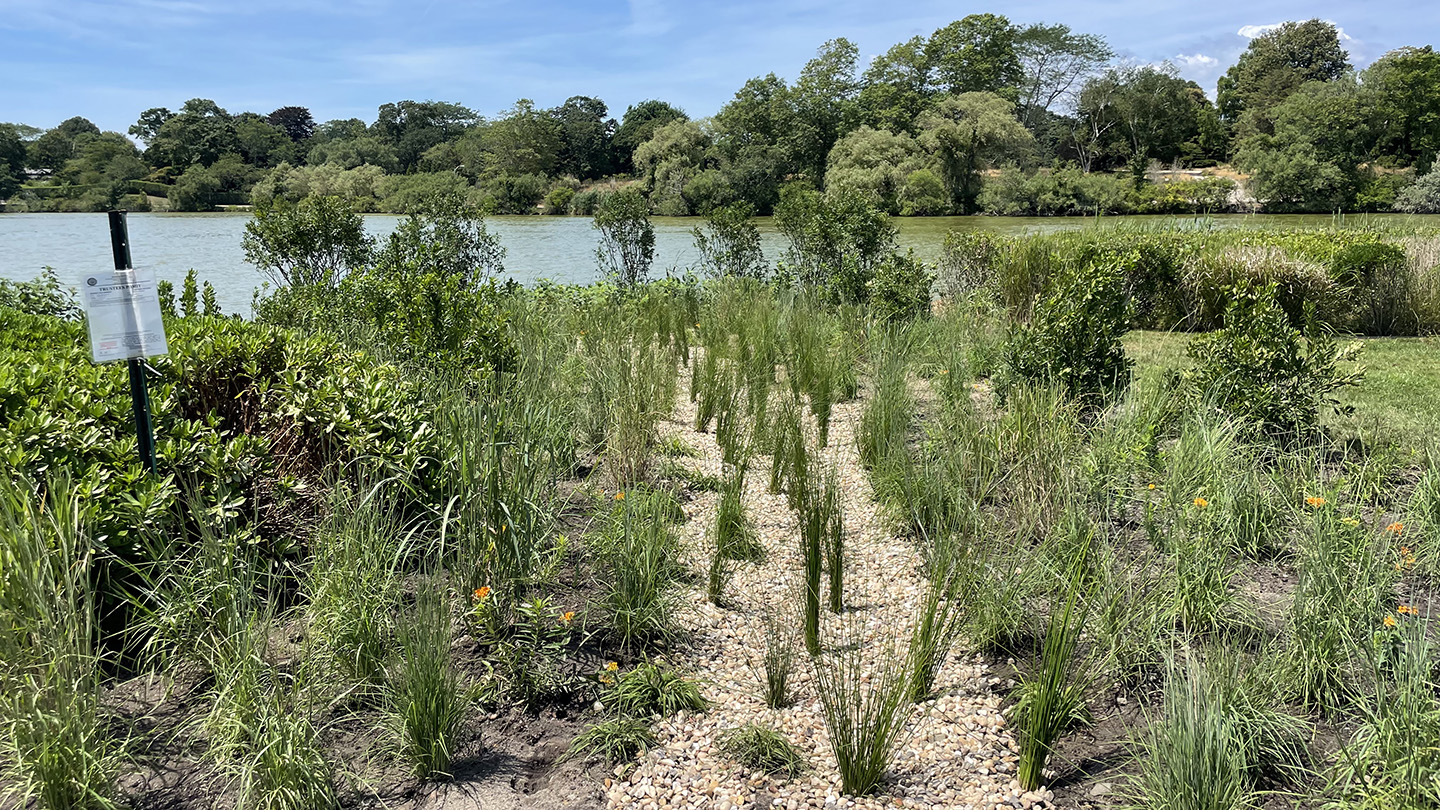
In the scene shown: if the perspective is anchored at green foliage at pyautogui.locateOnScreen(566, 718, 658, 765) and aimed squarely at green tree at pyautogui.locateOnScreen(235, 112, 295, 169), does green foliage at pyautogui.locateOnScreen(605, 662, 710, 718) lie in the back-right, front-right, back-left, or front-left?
front-right

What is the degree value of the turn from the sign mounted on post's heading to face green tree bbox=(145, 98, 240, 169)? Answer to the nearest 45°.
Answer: approximately 180°

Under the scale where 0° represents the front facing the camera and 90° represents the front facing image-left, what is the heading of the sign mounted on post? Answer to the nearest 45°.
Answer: approximately 0°

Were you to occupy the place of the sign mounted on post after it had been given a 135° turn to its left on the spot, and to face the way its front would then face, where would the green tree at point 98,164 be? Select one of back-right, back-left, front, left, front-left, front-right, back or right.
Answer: front-left

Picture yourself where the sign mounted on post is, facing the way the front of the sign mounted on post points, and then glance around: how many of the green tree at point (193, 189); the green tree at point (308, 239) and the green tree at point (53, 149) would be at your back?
3

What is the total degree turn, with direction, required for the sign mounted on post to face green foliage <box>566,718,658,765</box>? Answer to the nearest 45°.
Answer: approximately 45° to its left

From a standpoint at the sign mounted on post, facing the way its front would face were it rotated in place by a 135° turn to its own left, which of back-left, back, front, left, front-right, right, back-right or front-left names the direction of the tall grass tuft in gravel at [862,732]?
right

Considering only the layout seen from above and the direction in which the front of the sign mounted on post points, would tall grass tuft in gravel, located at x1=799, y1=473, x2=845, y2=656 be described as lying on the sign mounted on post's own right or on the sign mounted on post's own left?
on the sign mounted on post's own left

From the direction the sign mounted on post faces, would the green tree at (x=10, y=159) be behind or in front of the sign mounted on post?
behind

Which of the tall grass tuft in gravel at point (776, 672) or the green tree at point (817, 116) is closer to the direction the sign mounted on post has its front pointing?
the tall grass tuft in gravel

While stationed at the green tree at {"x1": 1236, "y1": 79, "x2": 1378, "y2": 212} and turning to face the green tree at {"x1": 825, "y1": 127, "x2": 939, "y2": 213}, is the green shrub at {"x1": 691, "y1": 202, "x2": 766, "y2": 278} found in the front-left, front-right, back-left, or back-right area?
front-left

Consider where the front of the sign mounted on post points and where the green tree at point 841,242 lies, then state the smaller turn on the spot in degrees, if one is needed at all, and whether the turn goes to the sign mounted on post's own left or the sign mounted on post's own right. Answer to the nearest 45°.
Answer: approximately 135° to the sign mounted on post's own left

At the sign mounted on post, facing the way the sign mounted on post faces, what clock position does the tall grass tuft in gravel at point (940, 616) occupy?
The tall grass tuft in gravel is roughly at 10 o'clock from the sign mounted on post.

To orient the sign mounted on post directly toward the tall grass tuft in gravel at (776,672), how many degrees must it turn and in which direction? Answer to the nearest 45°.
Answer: approximately 45° to its left

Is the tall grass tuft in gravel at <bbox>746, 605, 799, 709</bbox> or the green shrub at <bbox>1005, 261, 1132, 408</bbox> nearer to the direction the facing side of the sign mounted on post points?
the tall grass tuft in gravel

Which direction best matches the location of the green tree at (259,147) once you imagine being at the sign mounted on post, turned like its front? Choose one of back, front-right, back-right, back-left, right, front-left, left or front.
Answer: back
